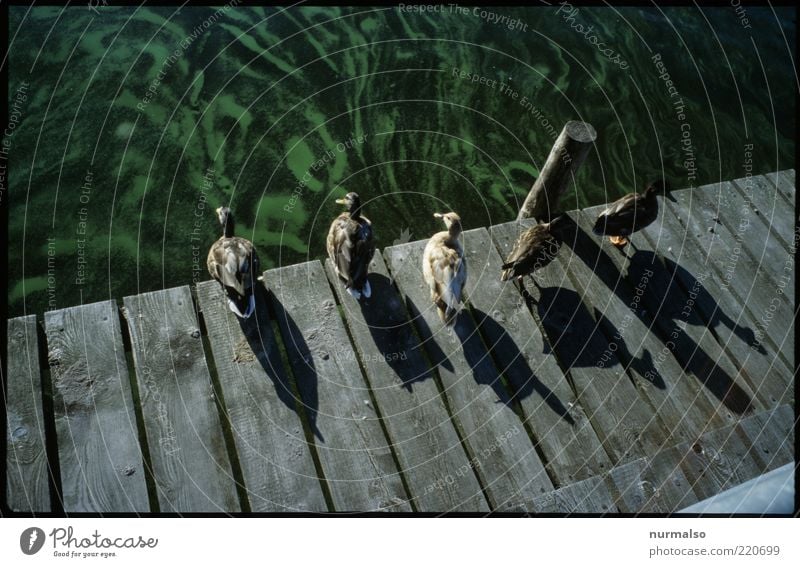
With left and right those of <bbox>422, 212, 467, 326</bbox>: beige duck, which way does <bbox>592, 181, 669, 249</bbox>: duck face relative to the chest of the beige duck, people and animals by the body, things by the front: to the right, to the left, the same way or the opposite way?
to the right

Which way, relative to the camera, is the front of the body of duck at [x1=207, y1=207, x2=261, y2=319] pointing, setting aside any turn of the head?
away from the camera

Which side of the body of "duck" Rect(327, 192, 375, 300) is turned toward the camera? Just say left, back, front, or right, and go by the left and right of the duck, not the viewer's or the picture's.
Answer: back

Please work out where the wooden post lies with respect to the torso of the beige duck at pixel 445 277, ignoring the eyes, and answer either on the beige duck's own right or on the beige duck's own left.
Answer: on the beige duck's own right

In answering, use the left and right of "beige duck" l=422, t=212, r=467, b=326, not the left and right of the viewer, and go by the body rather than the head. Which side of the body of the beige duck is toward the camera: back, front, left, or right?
back

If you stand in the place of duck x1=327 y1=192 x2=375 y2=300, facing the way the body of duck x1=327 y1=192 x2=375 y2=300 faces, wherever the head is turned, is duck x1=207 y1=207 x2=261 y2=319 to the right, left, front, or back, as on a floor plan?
left

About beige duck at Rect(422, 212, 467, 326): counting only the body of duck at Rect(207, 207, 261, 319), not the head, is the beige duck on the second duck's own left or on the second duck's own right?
on the second duck's own right

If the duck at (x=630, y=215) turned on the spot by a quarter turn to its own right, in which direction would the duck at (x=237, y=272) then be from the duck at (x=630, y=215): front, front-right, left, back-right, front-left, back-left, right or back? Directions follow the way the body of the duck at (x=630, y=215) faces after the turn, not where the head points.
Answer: front-right

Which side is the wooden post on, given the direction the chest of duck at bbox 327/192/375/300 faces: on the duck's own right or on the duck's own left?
on the duck's own right

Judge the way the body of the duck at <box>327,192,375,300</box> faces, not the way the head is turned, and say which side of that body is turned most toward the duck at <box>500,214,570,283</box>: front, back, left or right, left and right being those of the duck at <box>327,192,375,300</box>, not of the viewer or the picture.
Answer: right

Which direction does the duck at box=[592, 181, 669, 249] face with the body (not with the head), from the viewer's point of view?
to the viewer's right
